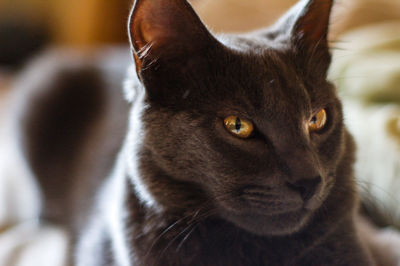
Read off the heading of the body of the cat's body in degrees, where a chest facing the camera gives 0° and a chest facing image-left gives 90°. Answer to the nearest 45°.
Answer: approximately 315°
